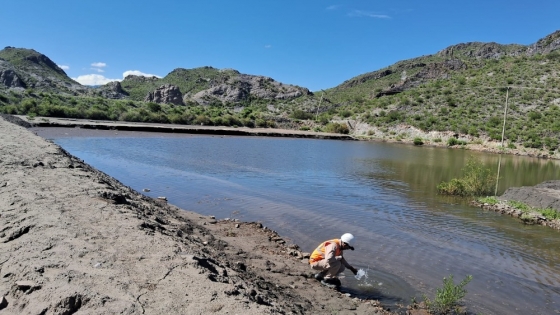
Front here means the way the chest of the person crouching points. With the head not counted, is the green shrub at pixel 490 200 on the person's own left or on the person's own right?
on the person's own left

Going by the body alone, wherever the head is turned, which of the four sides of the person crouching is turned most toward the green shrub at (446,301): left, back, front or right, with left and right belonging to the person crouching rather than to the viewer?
front

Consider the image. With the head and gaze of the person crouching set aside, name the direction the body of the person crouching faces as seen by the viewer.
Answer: to the viewer's right
